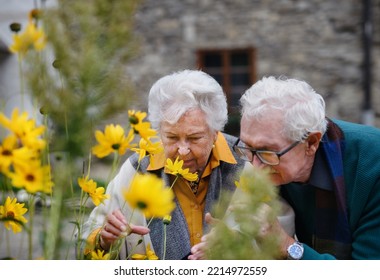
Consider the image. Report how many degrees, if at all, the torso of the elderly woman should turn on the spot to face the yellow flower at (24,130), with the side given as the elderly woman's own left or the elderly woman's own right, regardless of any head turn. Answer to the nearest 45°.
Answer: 0° — they already face it

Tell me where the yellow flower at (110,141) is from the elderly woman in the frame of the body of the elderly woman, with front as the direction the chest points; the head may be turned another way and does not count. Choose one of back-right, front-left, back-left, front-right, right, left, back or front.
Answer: front

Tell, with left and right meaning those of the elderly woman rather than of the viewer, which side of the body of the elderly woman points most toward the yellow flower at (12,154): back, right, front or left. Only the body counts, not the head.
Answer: front

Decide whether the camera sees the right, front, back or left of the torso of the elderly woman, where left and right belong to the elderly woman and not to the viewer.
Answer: front

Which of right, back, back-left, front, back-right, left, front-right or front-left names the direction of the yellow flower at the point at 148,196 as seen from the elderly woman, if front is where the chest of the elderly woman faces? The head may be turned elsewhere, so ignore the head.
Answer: front

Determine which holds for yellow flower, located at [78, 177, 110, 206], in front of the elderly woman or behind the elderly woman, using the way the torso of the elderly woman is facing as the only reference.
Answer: in front

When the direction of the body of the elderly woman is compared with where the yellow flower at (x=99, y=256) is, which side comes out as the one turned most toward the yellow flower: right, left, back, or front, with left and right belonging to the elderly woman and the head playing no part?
front

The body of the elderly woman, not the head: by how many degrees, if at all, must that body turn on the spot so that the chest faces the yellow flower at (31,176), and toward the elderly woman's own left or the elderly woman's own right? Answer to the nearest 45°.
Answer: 0° — they already face it

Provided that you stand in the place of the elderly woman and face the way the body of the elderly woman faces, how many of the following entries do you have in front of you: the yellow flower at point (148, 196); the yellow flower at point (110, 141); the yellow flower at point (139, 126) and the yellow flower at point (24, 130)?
4

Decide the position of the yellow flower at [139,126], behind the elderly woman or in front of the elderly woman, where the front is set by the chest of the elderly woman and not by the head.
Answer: in front
